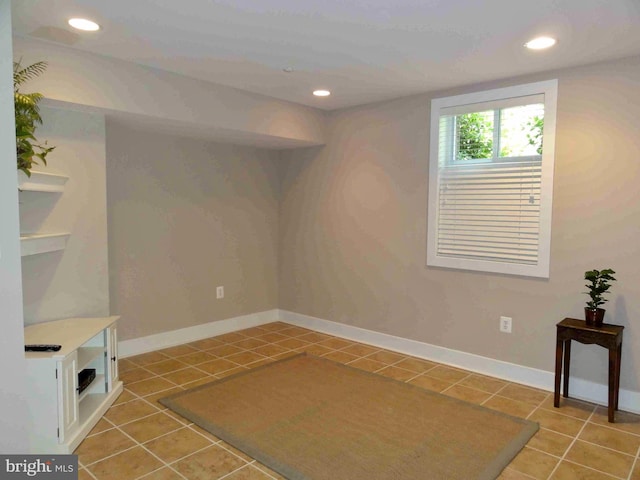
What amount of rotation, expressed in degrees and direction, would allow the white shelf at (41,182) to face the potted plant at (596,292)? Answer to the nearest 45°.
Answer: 0° — it already faces it

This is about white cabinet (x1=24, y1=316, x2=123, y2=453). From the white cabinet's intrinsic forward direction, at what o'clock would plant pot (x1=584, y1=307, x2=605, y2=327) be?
The plant pot is roughly at 11 o'clock from the white cabinet.

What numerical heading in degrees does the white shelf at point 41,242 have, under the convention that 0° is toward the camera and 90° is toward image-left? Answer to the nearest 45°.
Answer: approximately 315°

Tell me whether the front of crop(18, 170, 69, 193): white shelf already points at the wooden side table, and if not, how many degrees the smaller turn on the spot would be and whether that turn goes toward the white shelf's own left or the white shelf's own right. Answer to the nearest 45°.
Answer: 0° — it already faces it

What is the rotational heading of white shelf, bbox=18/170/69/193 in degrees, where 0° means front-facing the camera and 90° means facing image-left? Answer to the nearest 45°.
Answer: approximately 315°
